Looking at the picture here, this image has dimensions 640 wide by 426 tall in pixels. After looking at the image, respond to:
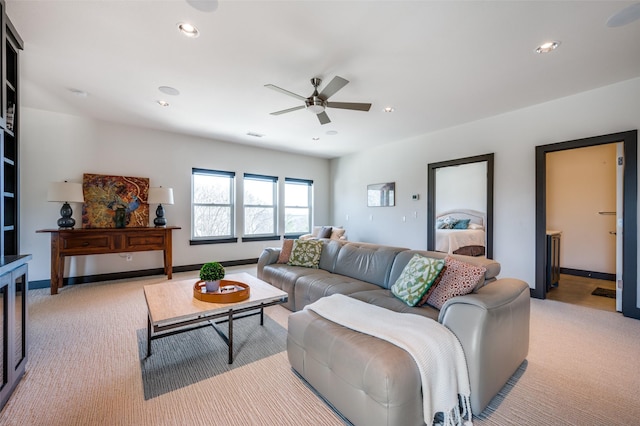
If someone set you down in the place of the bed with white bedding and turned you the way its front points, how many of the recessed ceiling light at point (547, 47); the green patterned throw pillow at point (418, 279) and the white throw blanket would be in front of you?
3

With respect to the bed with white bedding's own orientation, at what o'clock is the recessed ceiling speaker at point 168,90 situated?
The recessed ceiling speaker is roughly at 1 o'clock from the bed with white bedding.

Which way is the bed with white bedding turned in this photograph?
toward the camera

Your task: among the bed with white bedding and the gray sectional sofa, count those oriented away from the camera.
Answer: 0

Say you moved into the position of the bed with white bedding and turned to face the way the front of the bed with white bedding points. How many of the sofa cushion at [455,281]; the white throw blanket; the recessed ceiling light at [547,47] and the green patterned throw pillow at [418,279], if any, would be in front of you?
4

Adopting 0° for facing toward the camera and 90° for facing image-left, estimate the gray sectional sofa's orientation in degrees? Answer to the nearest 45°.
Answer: approximately 45°

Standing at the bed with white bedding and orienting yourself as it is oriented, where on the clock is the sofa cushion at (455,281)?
The sofa cushion is roughly at 12 o'clock from the bed with white bedding.

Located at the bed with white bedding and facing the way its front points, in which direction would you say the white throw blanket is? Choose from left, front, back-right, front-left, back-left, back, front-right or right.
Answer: front

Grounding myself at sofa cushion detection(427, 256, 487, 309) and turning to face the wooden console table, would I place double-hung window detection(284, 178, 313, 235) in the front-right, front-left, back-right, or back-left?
front-right

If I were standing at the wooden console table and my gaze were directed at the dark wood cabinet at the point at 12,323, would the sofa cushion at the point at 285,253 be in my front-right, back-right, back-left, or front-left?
front-left

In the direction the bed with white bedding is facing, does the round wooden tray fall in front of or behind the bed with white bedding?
in front

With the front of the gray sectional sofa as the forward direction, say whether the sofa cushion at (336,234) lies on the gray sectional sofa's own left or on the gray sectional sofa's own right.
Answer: on the gray sectional sofa's own right

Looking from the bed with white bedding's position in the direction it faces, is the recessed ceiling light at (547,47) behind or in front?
in front

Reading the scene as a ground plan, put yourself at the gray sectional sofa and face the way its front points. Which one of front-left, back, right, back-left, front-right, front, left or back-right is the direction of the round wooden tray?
front-right

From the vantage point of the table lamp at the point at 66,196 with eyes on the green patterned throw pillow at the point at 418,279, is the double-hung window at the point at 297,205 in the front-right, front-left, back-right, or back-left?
front-left
